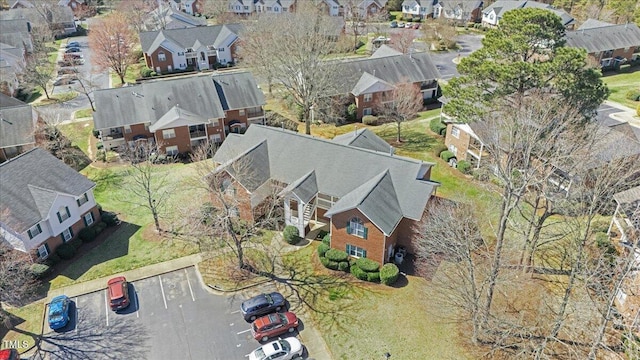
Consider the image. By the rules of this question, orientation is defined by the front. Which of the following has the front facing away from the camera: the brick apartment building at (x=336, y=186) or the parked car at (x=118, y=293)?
the parked car

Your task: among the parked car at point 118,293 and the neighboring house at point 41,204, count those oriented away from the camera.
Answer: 1

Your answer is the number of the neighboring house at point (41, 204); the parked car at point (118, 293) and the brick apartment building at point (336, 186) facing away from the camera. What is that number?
1

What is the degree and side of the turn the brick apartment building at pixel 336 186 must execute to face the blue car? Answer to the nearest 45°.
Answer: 0° — it already faces it

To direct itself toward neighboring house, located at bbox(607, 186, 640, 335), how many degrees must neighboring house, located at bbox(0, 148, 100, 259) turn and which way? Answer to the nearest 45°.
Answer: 0° — it already faces it

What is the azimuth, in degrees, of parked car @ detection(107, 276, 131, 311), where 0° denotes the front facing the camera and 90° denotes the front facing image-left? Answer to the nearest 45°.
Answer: approximately 180°

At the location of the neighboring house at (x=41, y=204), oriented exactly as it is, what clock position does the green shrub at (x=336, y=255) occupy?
The green shrub is roughly at 12 o'clock from the neighboring house.

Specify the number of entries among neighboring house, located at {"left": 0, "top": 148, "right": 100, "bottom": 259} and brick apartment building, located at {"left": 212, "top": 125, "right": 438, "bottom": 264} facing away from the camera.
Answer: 0

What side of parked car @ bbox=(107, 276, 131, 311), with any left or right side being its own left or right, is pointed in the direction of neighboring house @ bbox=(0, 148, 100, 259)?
front

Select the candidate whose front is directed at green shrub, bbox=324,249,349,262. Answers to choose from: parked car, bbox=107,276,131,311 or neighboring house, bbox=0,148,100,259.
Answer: the neighboring house

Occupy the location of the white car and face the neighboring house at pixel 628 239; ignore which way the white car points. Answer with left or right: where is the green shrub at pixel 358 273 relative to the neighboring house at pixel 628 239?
left

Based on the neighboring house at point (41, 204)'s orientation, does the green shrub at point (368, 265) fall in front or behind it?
in front

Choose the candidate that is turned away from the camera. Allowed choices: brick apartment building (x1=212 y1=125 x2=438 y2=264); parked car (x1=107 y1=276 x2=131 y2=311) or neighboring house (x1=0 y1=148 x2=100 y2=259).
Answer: the parked car

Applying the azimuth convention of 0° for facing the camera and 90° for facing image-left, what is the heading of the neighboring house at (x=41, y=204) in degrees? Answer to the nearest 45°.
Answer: approximately 315°

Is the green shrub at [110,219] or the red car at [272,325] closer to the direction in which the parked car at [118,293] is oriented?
the green shrub

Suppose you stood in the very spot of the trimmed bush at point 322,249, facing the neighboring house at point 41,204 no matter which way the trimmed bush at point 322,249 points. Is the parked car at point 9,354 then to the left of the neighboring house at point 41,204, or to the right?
left

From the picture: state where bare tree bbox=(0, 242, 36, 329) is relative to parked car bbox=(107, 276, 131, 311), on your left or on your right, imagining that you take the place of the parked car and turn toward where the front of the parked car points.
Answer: on your left

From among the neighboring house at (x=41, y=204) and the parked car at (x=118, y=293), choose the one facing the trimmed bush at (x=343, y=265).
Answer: the neighboring house

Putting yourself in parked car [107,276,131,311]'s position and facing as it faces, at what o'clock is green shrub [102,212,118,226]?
The green shrub is roughly at 12 o'clock from the parked car.
